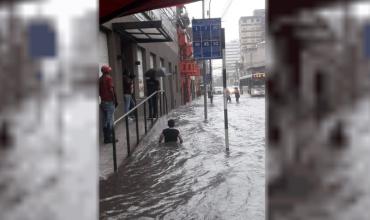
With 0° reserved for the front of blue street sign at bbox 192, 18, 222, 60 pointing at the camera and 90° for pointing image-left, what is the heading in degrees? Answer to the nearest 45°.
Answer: approximately 0°

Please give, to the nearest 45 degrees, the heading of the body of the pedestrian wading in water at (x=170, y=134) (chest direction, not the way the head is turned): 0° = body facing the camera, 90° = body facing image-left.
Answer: approximately 180°
